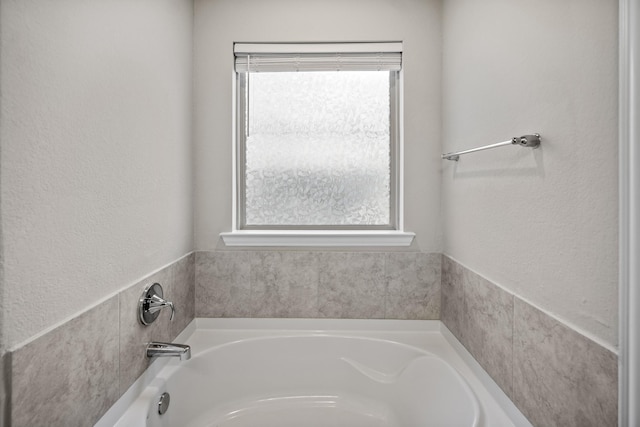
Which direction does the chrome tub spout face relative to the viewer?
to the viewer's right

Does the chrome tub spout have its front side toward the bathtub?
yes
